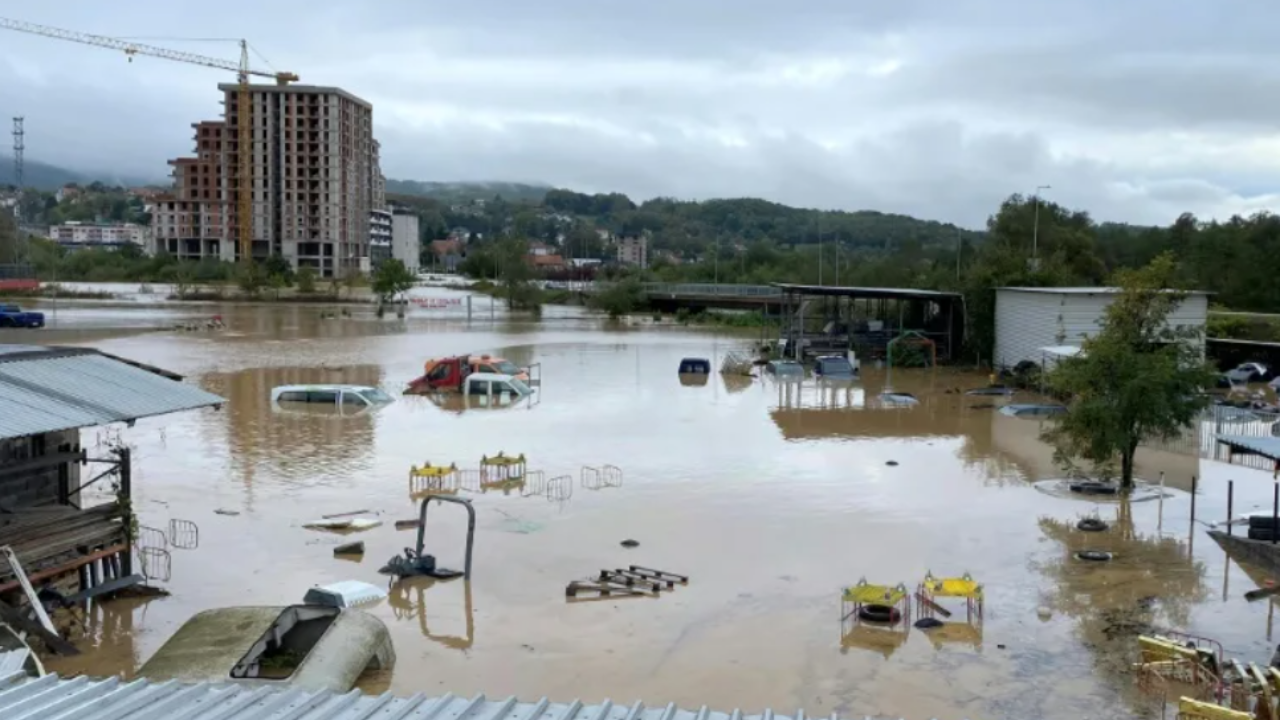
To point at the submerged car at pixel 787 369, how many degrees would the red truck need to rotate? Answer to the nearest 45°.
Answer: approximately 180°

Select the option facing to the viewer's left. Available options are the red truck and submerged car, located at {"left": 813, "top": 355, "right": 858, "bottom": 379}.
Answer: the red truck

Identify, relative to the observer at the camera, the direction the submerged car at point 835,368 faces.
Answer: facing the viewer and to the right of the viewer

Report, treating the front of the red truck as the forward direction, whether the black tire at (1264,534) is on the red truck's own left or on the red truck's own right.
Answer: on the red truck's own left

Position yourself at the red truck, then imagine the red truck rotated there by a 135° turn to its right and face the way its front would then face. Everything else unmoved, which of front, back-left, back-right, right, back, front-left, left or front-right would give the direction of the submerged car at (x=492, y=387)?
right

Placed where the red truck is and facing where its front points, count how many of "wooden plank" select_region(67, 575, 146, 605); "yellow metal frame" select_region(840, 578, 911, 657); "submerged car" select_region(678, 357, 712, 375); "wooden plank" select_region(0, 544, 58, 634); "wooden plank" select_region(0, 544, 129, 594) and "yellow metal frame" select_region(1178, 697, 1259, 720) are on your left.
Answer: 5

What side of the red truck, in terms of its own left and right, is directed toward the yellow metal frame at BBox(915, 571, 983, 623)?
left

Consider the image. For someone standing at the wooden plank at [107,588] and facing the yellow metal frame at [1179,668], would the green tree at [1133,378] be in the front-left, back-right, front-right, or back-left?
front-left

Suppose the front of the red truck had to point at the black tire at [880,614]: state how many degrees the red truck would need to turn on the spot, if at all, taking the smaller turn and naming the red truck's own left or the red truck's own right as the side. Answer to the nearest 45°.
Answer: approximately 90° to the red truck's own left

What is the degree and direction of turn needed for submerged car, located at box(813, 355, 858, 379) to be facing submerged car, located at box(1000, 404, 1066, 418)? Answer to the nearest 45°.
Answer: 0° — it already faces it

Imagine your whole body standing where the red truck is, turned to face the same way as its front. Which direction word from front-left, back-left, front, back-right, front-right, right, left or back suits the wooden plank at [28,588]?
left

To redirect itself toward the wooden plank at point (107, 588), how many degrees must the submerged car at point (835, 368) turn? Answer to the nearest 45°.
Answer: approximately 45° to its right

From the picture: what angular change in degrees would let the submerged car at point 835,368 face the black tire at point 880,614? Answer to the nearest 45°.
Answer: approximately 45° to its right

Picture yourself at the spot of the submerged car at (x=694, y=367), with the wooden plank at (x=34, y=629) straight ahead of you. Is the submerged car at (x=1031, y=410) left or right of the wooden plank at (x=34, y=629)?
left

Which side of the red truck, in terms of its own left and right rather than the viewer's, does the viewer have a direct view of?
left

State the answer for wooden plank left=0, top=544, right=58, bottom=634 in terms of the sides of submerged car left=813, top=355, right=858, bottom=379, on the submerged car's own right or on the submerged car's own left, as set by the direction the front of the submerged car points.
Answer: on the submerged car's own right

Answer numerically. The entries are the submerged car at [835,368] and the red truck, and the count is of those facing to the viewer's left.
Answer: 1

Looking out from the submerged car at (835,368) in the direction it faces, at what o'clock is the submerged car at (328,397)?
the submerged car at (328,397) is roughly at 3 o'clock from the submerged car at (835,368).

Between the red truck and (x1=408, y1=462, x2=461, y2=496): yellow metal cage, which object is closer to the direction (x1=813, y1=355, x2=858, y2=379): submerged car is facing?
the yellow metal cage
